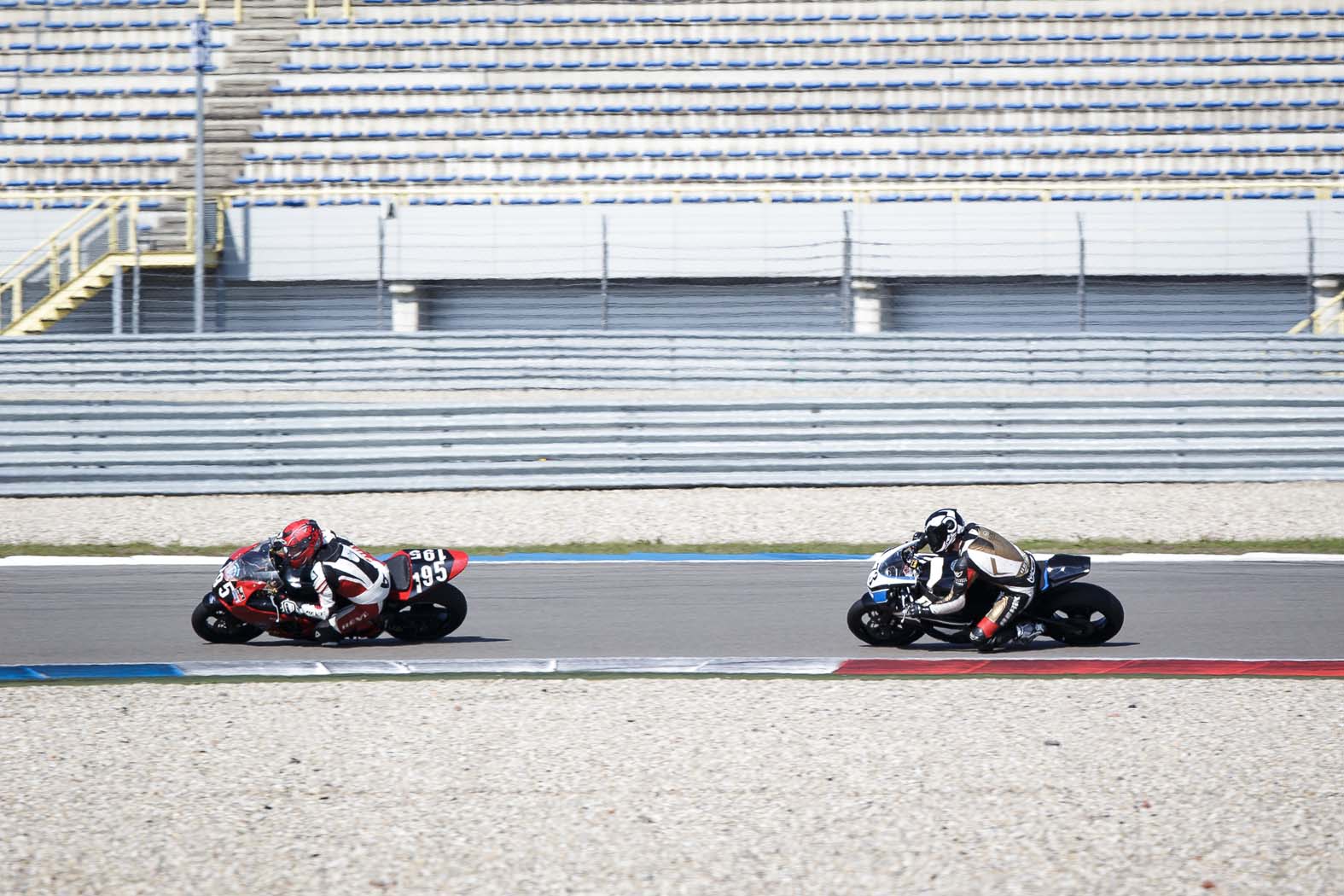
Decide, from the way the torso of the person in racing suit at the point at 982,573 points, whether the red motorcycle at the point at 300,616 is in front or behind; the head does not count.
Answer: in front

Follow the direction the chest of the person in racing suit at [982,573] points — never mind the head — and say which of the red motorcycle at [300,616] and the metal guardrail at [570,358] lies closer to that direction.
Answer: the red motorcycle

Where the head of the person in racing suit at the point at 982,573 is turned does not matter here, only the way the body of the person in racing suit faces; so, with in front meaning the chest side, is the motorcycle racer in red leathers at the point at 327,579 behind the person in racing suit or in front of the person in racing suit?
in front

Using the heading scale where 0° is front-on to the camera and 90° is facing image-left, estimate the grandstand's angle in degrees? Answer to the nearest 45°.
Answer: approximately 0°

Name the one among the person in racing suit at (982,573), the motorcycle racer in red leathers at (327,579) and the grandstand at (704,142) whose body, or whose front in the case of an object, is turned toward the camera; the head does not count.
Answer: the grandstand

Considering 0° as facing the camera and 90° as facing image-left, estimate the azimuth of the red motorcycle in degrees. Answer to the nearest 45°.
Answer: approximately 90°

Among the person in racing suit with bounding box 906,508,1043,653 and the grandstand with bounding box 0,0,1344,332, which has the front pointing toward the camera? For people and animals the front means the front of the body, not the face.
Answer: the grandstand

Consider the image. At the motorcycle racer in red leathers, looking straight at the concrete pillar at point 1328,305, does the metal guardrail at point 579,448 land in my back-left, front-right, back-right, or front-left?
front-left

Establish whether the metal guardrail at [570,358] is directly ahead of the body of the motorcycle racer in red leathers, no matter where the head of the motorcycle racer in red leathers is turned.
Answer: no

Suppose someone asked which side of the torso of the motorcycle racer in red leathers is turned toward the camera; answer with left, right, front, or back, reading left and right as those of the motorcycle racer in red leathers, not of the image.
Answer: left

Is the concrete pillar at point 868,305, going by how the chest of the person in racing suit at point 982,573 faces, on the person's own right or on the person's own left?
on the person's own right

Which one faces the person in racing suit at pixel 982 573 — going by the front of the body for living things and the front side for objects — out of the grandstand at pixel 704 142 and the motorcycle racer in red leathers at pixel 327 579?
the grandstand

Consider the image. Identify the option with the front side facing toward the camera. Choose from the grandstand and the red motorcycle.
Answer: the grandstand

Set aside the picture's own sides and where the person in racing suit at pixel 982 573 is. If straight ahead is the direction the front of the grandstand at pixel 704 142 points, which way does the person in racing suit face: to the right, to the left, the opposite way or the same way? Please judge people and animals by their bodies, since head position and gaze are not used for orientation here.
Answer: to the right

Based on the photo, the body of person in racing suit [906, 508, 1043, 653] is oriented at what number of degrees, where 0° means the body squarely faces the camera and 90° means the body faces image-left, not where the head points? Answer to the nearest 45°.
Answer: approximately 90°

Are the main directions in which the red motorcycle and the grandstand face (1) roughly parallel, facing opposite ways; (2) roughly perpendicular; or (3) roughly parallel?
roughly perpendicular

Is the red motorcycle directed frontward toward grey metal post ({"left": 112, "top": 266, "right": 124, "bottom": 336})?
no
